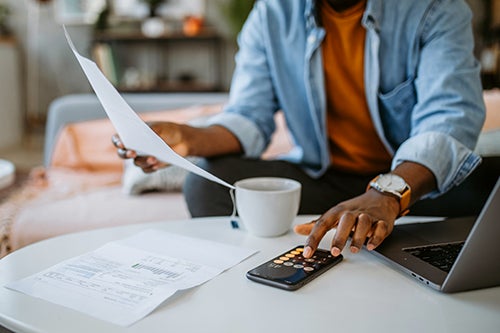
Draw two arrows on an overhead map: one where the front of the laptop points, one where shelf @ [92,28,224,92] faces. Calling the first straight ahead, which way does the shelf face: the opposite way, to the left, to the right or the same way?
the opposite way

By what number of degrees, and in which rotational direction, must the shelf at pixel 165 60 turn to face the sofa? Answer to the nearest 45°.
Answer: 0° — it already faces it

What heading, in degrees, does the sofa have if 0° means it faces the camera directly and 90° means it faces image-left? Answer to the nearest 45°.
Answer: approximately 0°

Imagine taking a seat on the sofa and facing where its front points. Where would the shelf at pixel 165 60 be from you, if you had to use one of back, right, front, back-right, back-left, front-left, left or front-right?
back

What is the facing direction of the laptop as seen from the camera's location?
facing away from the viewer and to the left of the viewer

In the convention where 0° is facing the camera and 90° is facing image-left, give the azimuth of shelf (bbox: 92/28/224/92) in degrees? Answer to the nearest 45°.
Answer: approximately 0°

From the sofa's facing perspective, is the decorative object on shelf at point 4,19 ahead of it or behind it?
behind

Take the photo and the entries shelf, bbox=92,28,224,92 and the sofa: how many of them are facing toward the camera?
2

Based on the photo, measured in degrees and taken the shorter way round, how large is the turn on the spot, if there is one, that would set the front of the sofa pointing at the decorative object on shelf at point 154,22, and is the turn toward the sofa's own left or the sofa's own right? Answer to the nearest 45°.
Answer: approximately 180°

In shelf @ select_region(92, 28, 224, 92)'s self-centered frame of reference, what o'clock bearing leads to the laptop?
The laptop is roughly at 12 o'clock from the shelf.

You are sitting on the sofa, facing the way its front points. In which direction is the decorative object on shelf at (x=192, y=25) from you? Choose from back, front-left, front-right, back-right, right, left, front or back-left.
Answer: back
